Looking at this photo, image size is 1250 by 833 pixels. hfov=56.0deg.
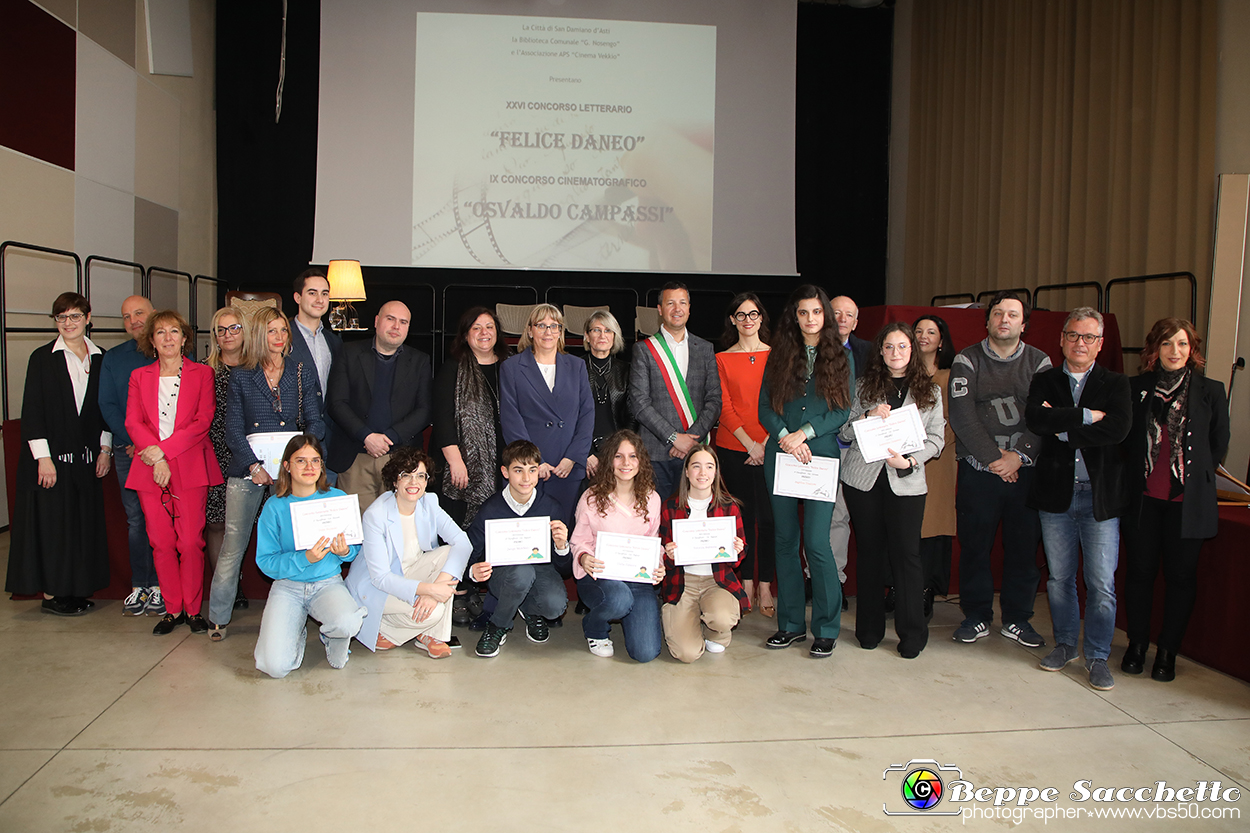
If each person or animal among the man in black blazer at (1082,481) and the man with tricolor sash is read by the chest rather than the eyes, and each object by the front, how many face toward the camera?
2

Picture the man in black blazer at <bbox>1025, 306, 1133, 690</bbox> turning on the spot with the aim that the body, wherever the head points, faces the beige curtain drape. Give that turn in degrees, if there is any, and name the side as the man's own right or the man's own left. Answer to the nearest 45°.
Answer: approximately 180°

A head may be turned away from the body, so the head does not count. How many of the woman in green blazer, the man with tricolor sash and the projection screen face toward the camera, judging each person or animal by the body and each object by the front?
3

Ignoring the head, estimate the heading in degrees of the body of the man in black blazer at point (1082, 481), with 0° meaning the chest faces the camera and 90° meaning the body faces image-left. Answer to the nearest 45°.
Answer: approximately 0°

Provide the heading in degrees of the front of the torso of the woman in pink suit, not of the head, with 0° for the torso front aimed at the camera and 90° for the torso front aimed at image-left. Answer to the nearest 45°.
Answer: approximately 0°

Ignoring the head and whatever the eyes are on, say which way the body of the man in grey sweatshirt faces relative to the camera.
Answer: toward the camera

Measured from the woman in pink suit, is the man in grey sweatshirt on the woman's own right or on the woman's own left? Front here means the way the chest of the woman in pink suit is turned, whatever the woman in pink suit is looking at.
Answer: on the woman's own left

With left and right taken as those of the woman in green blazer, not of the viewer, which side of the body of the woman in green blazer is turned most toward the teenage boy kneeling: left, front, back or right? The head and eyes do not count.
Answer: right

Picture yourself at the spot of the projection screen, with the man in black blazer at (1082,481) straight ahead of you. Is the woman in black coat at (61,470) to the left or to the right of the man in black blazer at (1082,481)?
right

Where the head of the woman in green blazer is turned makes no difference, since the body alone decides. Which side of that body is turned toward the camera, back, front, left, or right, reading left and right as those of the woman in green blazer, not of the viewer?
front

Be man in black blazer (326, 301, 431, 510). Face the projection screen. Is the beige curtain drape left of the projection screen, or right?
right
